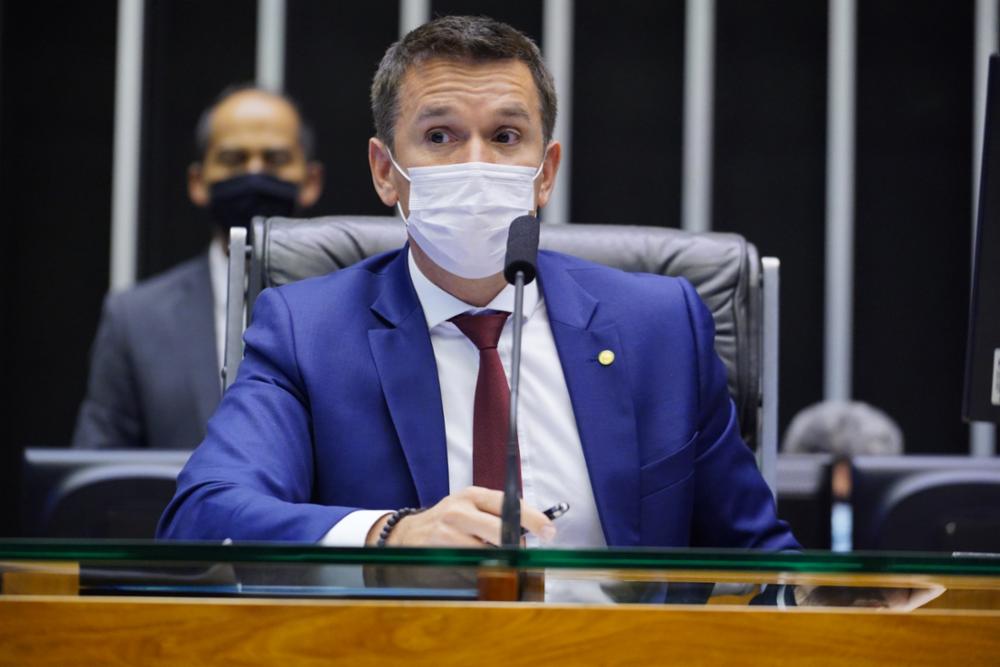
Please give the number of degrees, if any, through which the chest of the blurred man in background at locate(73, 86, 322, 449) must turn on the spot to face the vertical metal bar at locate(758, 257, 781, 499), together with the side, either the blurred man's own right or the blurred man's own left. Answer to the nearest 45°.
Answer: approximately 45° to the blurred man's own left

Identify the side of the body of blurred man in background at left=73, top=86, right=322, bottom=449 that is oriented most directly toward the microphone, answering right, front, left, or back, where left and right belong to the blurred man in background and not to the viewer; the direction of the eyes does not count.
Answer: front

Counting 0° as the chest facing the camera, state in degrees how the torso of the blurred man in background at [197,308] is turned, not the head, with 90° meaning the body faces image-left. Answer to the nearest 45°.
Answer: approximately 0°

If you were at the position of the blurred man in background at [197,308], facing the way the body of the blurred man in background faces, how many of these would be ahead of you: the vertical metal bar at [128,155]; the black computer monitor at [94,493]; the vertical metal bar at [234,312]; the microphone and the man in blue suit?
4

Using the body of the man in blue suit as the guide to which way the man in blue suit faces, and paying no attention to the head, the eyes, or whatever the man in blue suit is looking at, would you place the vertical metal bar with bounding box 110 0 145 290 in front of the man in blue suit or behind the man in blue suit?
behind

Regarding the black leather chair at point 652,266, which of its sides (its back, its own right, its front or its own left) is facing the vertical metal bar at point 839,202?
back

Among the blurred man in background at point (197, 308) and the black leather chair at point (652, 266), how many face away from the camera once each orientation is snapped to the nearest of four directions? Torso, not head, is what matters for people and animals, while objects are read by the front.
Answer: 0

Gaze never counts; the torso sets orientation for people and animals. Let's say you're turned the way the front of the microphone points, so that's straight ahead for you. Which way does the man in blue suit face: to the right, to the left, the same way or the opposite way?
the opposite way

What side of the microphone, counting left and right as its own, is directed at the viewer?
back

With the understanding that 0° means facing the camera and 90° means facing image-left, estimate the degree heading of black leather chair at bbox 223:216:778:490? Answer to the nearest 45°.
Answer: approximately 0°
